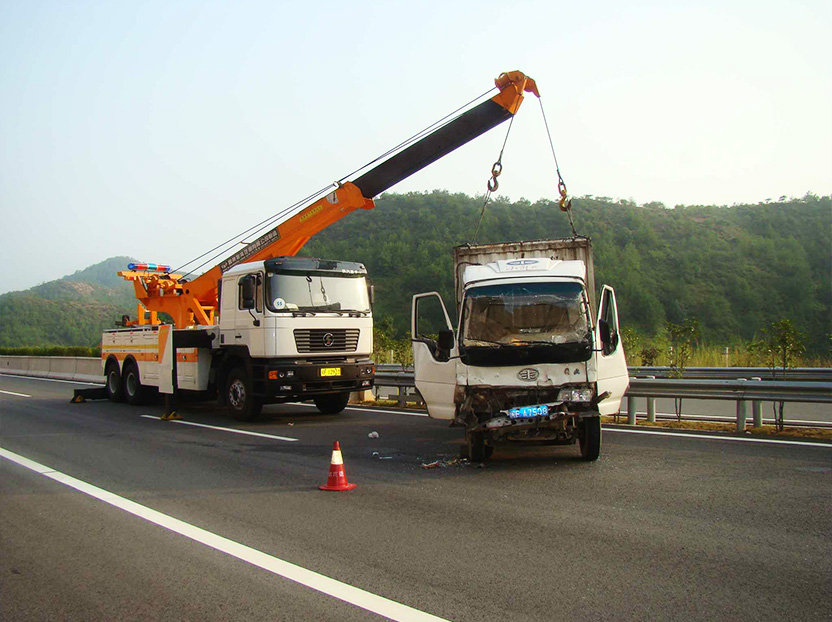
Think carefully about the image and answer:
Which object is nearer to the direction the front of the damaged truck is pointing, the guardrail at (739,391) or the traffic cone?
the traffic cone

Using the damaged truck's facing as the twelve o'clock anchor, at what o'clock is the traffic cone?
The traffic cone is roughly at 2 o'clock from the damaged truck.

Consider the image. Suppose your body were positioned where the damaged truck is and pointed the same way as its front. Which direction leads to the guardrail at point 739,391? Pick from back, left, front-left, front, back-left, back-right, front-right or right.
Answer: back-left

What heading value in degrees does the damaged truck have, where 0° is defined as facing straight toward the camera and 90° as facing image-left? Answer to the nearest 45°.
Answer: approximately 0°

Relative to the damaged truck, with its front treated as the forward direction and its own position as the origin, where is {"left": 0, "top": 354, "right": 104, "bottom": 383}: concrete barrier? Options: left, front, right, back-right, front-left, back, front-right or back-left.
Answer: back-right

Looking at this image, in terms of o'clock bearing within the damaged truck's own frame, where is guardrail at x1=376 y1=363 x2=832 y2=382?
The guardrail is roughly at 7 o'clock from the damaged truck.
